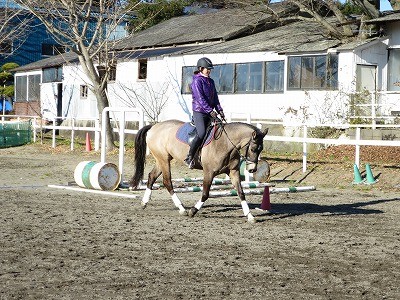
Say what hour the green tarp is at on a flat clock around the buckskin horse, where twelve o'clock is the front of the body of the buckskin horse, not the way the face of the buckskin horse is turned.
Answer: The green tarp is roughly at 7 o'clock from the buckskin horse.

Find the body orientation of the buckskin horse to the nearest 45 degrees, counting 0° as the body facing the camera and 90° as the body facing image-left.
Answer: approximately 315°

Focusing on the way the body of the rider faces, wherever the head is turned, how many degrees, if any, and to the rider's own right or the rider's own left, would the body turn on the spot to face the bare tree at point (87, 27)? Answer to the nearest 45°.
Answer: approximately 135° to the rider's own left

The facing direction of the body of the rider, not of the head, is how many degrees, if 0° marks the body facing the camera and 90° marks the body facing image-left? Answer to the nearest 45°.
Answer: approximately 315°

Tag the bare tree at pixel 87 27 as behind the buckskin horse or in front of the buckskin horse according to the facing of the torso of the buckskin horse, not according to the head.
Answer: behind

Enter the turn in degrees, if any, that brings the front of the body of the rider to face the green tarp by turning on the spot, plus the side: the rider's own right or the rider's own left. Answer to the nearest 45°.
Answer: approximately 135° to the rider's own left
